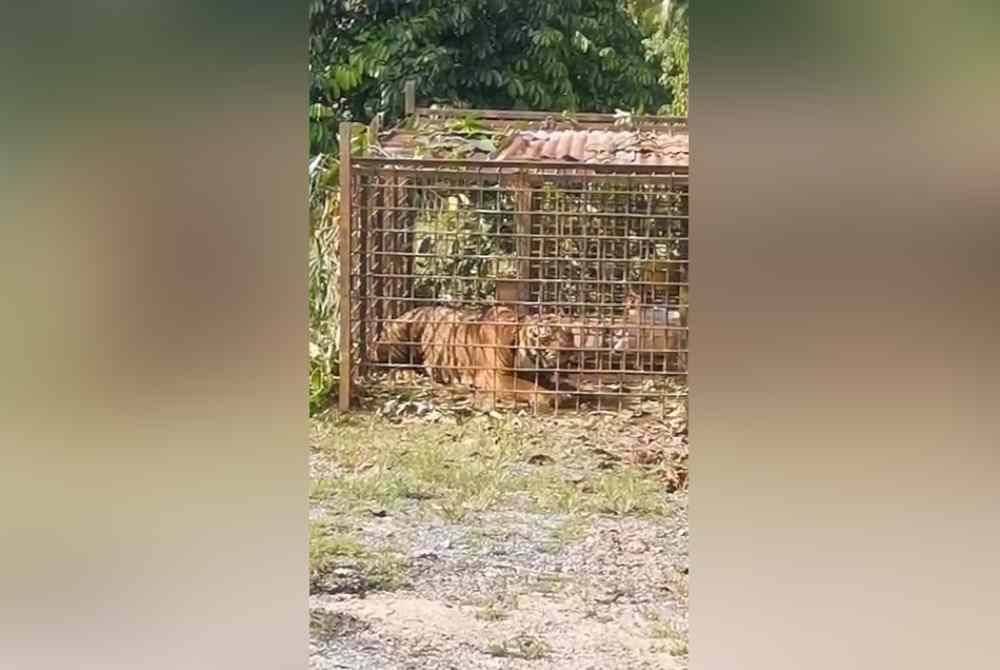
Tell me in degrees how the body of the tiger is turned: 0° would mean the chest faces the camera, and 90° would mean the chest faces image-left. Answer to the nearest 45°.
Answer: approximately 315°
